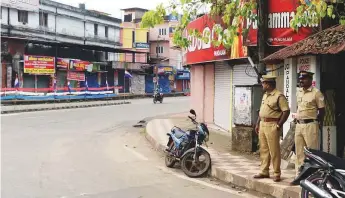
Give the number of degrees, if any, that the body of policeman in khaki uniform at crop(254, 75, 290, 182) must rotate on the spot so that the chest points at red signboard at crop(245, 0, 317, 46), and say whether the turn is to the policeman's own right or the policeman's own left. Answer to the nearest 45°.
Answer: approximately 135° to the policeman's own right

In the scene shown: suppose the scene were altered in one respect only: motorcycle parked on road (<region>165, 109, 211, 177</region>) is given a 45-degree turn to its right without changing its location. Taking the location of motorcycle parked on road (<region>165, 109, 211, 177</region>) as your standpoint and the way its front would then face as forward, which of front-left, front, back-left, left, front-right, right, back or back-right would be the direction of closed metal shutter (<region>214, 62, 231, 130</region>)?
back

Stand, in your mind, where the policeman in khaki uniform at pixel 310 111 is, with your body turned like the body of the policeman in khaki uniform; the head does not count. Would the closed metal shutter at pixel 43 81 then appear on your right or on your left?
on your right

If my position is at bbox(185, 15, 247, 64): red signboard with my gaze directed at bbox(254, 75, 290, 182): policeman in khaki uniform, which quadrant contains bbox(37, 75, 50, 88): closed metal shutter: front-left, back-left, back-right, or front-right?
back-right

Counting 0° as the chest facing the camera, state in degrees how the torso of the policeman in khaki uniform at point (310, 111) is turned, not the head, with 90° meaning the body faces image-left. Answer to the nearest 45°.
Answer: approximately 45°
